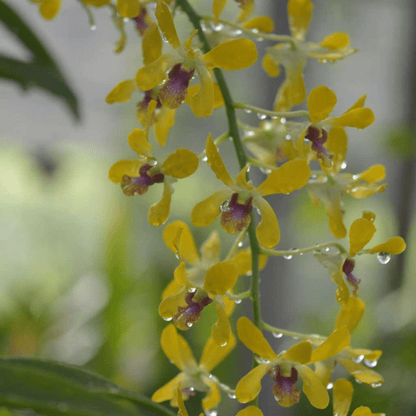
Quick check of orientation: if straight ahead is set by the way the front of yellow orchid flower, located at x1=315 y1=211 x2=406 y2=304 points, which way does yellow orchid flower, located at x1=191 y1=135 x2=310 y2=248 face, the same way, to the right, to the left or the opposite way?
to the right

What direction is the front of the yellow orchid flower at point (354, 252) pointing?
to the viewer's right

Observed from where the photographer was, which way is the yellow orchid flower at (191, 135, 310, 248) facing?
facing the viewer

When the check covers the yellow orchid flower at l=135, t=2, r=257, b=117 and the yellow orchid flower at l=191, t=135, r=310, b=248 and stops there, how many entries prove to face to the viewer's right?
0

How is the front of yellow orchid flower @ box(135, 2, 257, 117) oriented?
toward the camera

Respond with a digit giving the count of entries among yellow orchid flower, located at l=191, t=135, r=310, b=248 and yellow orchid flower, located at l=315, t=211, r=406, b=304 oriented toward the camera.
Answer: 1
